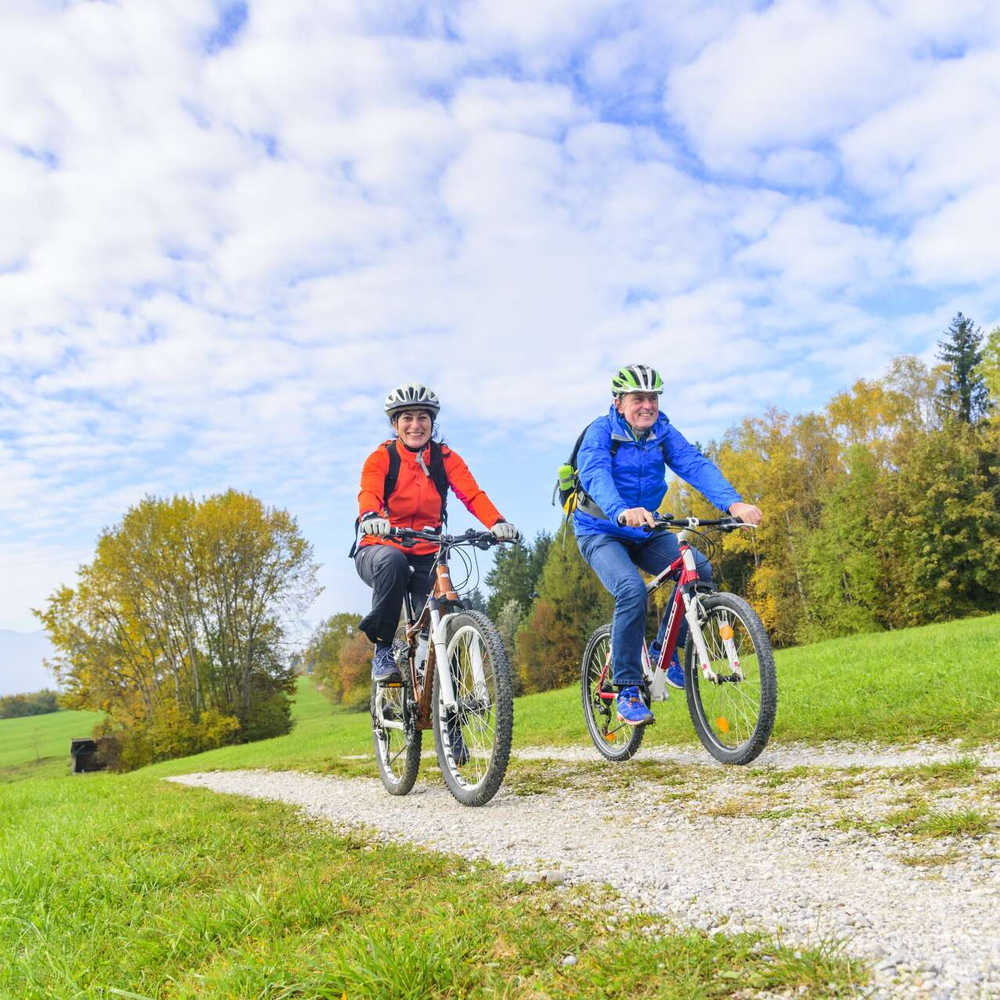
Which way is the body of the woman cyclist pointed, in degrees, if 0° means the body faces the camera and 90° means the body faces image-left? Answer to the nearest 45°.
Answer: approximately 315°

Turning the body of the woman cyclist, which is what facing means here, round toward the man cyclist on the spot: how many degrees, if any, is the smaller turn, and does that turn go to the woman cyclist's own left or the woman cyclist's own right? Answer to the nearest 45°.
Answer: approximately 45° to the woman cyclist's own left

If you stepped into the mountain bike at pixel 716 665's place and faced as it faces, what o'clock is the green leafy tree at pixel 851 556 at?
The green leafy tree is roughly at 8 o'clock from the mountain bike.

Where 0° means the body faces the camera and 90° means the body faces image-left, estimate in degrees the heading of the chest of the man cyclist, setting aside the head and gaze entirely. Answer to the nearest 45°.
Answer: approximately 315°

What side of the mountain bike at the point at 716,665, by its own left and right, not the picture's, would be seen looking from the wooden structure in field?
back

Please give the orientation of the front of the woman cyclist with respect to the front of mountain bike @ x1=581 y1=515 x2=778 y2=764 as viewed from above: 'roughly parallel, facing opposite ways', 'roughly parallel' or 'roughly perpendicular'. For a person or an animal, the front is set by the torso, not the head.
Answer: roughly parallel

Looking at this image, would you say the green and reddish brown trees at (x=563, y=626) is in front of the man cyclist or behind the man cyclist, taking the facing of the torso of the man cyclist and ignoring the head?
behind

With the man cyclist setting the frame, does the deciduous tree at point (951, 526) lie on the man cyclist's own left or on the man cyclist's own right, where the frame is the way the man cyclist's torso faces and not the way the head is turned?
on the man cyclist's own left

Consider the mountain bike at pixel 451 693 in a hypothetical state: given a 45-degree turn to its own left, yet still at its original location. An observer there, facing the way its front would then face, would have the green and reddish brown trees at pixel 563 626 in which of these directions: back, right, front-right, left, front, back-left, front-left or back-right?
left

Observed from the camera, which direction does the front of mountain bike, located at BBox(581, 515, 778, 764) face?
facing the viewer and to the right of the viewer

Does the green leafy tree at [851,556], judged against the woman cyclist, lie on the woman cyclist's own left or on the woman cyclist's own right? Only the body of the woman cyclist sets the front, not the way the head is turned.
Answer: on the woman cyclist's own left

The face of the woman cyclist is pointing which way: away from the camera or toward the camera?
toward the camera

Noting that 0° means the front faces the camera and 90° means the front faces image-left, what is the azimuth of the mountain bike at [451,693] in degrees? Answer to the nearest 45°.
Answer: approximately 315°

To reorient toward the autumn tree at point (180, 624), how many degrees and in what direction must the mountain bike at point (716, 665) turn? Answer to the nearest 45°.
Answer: approximately 180°

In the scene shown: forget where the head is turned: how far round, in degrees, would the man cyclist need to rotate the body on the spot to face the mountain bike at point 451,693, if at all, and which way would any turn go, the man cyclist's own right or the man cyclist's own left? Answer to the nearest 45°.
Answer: approximately 90° to the man cyclist's own right

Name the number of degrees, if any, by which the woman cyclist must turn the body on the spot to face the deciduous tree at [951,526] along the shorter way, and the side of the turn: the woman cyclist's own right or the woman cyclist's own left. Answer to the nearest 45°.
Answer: approximately 90° to the woman cyclist's own left
